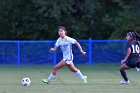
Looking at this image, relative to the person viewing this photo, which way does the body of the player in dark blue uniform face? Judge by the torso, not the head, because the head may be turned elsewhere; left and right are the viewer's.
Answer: facing away from the viewer and to the left of the viewer
